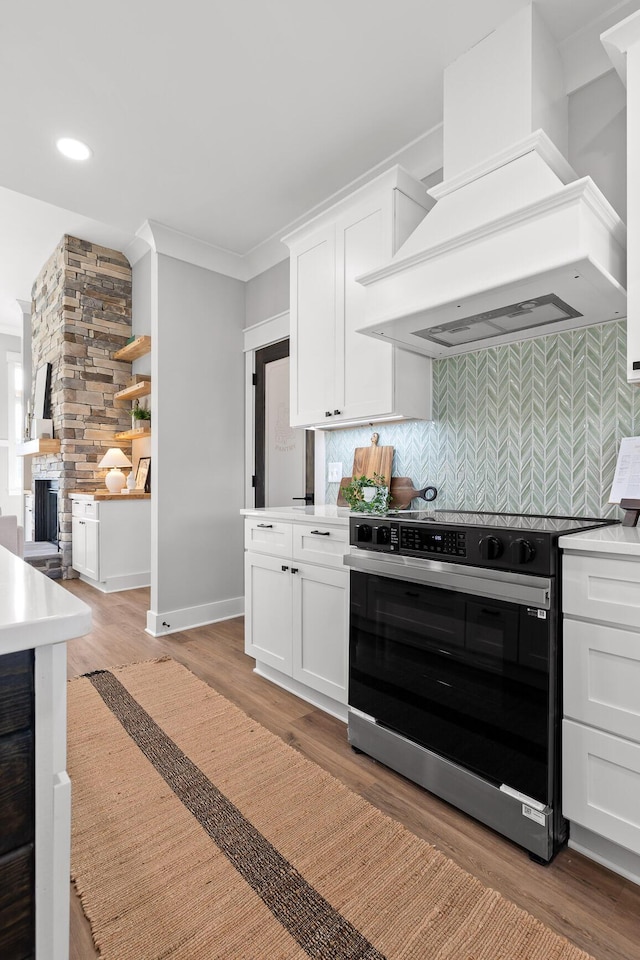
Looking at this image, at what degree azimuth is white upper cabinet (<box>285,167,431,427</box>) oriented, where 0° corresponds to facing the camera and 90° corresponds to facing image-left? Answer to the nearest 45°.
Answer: approximately 45°

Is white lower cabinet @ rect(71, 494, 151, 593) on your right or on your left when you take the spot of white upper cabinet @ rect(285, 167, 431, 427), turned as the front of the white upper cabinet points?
on your right

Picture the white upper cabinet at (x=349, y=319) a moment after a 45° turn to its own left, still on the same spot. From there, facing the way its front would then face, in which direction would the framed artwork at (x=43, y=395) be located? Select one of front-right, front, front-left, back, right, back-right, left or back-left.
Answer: back-right

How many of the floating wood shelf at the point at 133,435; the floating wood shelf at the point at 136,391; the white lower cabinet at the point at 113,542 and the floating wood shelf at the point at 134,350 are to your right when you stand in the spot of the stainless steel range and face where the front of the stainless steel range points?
4

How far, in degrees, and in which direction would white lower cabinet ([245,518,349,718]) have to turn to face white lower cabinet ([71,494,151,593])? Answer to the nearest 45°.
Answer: approximately 90° to its right

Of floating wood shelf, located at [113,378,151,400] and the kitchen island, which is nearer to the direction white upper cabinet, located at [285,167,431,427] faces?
the kitchen island

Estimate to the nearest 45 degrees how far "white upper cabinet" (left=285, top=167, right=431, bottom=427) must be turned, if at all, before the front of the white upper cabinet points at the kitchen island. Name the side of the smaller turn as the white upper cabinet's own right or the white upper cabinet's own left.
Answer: approximately 45° to the white upper cabinet's own left

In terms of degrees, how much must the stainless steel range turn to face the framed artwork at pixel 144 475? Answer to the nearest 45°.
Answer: approximately 90° to its right

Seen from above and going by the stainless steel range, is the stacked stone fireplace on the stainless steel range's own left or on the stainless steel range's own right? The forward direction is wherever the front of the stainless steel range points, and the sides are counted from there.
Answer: on the stainless steel range's own right

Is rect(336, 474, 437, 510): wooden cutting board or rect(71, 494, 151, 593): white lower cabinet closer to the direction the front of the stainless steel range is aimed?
the white lower cabinet

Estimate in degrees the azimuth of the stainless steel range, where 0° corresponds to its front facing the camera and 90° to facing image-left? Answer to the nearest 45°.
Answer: approximately 45°

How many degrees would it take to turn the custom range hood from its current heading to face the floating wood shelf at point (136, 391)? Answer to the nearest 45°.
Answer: approximately 90° to its right

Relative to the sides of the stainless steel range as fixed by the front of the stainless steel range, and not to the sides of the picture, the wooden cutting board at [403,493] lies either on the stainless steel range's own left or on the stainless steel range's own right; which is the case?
on the stainless steel range's own right
